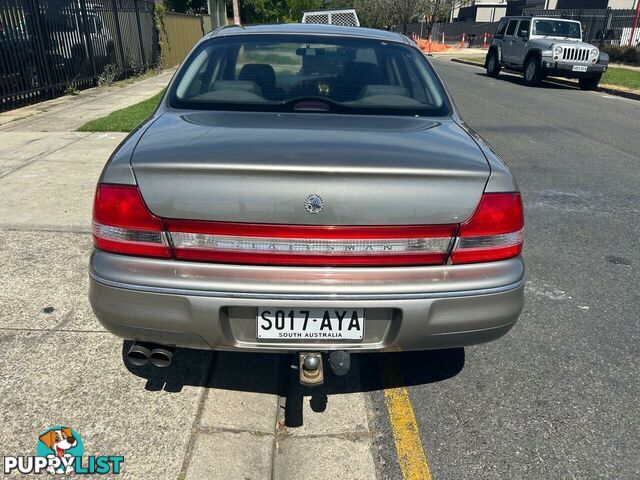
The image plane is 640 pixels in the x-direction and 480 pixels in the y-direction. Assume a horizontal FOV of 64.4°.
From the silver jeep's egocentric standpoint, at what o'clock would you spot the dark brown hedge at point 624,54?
The dark brown hedge is roughly at 8 o'clock from the silver jeep.

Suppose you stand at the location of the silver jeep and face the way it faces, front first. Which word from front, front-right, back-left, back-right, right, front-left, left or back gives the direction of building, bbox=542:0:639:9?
back-left

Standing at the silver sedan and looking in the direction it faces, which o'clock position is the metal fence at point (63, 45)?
The metal fence is roughly at 11 o'clock from the silver sedan.

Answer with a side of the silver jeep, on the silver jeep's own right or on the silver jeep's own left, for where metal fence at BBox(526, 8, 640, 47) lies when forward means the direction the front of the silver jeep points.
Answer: on the silver jeep's own left

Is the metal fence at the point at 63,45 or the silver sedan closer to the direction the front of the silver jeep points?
the silver sedan

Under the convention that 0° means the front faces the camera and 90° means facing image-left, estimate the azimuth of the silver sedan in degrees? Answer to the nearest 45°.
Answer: approximately 180°

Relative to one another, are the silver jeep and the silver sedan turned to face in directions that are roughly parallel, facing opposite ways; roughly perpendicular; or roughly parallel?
roughly parallel, facing opposite ways

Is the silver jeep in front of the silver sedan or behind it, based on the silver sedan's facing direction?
in front

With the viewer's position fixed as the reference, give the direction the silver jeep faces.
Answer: facing the viewer and to the right of the viewer

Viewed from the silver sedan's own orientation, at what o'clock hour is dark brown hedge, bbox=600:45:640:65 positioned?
The dark brown hedge is roughly at 1 o'clock from the silver sedan.

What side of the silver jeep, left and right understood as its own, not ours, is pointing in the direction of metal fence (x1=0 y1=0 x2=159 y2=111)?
right

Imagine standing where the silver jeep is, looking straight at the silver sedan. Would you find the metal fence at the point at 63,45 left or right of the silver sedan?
right

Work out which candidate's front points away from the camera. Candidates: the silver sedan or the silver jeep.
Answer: the silver sedan

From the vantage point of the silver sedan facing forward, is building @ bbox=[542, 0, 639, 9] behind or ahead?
ahead

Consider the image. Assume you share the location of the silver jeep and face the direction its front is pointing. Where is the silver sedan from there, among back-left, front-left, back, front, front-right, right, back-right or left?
front-right

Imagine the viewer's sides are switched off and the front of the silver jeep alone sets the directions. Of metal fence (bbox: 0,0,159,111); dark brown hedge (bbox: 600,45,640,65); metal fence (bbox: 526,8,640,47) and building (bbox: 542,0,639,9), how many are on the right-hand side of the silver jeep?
1

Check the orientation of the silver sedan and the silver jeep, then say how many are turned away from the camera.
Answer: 1

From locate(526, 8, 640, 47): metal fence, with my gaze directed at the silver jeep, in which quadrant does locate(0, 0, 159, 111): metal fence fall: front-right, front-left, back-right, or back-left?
front-right
